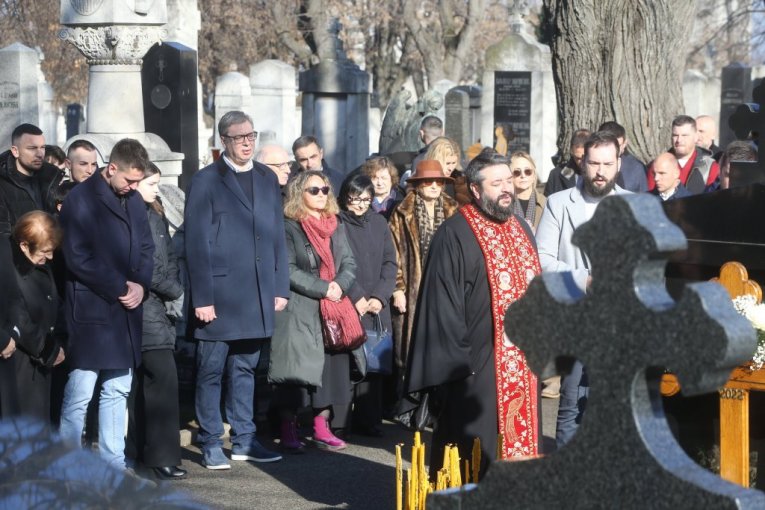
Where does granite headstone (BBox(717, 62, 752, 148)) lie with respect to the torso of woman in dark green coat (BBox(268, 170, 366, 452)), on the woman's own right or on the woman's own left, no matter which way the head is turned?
on the woman's own left

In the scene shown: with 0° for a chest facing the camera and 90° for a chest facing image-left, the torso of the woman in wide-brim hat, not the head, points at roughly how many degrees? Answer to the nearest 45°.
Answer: approximately 0°

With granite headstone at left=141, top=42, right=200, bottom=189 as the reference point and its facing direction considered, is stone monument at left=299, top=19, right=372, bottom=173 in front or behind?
behind

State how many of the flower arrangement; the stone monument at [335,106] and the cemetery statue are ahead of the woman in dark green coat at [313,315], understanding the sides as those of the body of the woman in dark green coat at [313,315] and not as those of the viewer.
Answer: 1

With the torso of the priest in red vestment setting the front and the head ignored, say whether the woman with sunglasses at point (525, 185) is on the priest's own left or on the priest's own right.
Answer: on the priest's own left

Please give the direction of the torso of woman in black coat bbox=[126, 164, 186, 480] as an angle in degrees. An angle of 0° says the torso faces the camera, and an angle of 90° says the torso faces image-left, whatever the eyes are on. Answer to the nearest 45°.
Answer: approximately 315°
